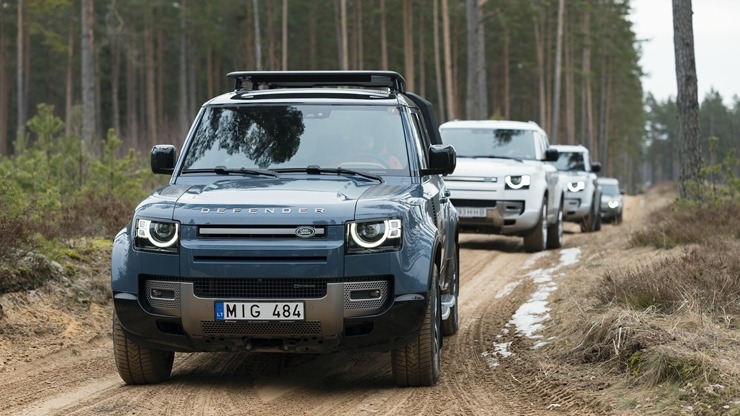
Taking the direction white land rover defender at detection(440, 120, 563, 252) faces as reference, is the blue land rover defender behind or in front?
in front

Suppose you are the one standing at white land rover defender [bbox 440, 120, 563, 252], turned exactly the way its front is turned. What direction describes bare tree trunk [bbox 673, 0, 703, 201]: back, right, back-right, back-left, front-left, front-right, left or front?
back-left

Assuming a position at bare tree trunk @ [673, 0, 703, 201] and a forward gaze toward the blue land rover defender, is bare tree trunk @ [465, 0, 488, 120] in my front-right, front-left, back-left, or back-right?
back-right

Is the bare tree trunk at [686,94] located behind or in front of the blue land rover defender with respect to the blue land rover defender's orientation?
behind

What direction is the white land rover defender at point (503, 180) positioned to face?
toward the camera

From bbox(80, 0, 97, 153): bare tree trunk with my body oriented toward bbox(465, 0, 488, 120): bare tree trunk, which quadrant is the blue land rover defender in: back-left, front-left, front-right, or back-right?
front-right

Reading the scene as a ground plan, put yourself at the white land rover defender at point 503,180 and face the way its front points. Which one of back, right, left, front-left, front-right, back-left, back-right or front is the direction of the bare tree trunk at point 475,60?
back

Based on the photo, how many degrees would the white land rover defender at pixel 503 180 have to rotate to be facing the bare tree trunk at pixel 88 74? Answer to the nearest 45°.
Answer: approximately 135° to its right

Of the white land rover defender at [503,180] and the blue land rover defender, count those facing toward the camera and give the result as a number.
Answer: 2

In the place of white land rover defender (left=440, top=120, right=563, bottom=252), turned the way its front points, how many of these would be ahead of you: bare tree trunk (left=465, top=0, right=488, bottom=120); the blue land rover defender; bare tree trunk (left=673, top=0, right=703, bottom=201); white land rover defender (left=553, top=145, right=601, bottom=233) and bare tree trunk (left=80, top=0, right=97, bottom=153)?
1

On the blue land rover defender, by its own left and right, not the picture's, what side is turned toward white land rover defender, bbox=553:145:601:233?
back

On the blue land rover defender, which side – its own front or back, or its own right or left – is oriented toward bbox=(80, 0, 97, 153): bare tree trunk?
back

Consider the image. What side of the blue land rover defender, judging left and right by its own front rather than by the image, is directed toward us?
front
